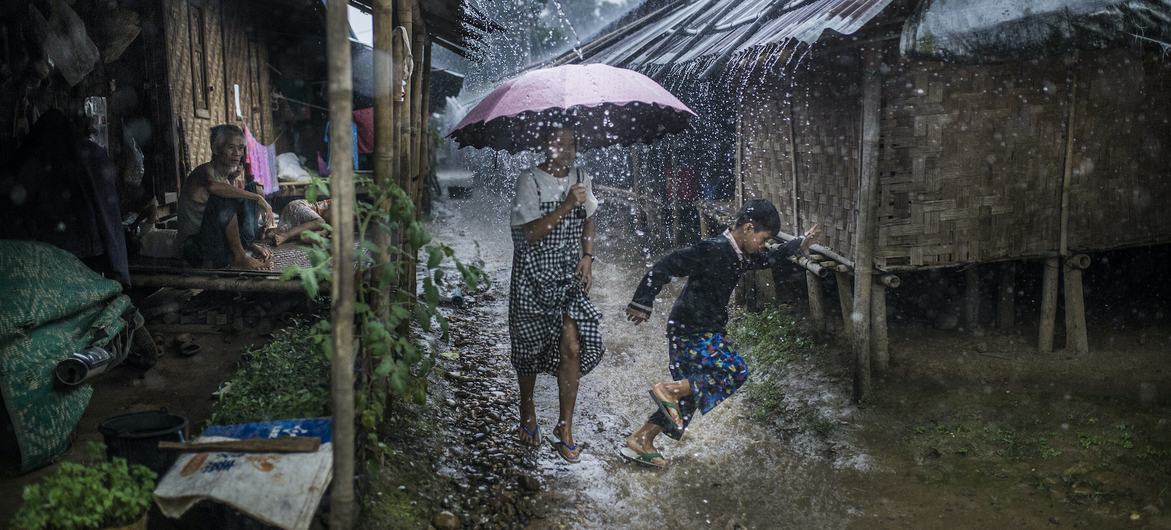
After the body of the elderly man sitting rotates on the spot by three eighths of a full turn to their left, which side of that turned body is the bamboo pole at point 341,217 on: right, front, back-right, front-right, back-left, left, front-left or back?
back

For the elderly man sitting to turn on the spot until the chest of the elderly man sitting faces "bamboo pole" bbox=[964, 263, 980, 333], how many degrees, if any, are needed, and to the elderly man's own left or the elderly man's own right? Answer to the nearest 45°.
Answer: approximately 45° to the elderly man's own left

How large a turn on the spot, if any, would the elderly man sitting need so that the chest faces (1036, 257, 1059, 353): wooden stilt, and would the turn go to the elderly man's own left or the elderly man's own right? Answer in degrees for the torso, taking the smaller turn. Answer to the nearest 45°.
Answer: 0° — they already face it

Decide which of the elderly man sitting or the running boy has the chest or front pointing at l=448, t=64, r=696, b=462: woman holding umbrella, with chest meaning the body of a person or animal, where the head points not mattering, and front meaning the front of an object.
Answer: the elderly man sitting

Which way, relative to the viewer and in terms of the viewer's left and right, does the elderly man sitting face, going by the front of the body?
facing the viewer and to the right of the viewer

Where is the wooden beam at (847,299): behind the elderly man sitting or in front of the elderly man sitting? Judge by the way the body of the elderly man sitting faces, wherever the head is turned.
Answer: in front

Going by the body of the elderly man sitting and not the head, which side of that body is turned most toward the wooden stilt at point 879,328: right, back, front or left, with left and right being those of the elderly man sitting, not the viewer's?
front

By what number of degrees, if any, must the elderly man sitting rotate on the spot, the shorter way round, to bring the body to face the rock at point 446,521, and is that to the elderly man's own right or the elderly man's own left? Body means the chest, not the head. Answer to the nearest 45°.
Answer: approximately 45° to the elderly man's own right

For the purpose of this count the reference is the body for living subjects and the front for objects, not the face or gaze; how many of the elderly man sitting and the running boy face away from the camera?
0
